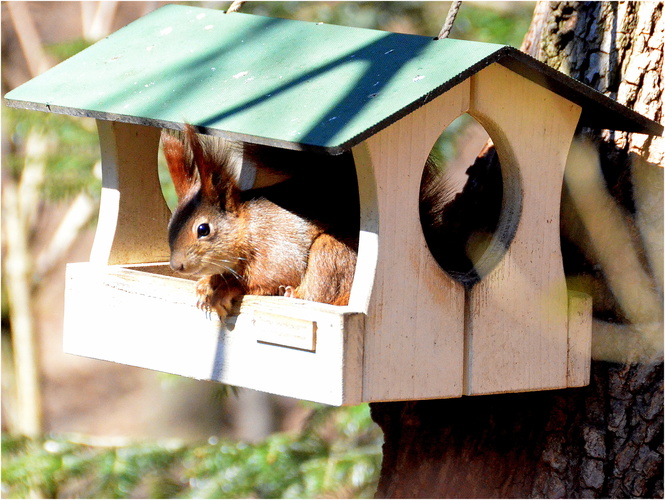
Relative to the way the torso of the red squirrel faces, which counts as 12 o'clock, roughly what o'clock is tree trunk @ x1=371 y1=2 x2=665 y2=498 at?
The tree trunk is roughly at 6 o'clock from the red squirrel.

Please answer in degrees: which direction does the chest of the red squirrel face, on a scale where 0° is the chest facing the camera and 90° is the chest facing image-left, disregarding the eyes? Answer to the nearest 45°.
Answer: approximately 90°
